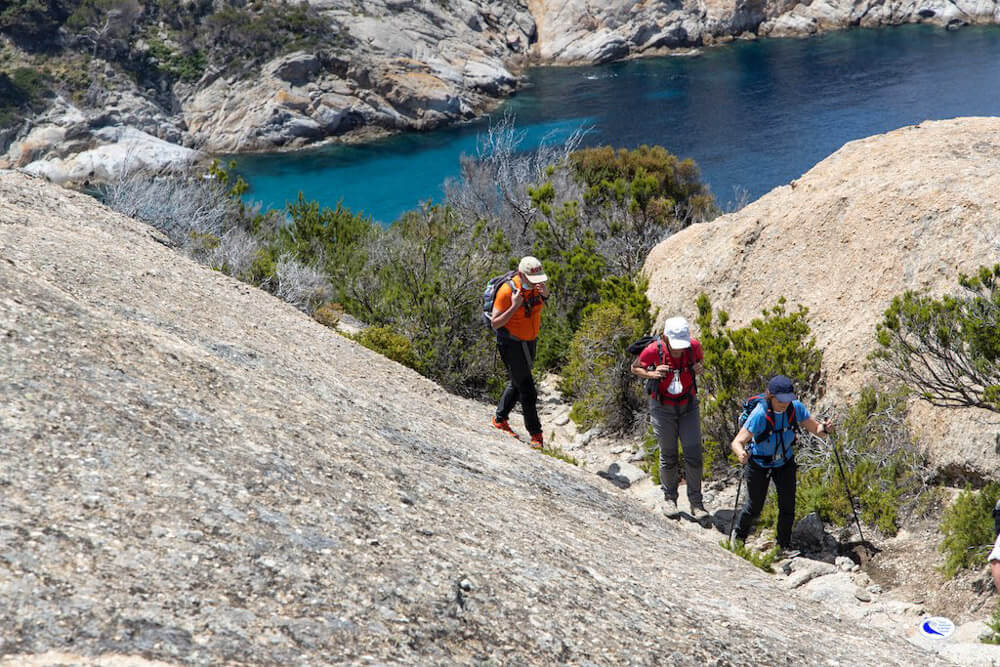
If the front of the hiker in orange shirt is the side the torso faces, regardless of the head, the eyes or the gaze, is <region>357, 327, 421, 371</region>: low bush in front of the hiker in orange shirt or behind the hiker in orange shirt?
behind

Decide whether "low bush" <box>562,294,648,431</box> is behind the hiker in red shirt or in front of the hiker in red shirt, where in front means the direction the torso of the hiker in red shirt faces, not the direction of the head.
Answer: behind

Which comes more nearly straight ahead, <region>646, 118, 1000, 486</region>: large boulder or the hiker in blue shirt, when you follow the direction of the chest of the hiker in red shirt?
the hiker in blue shirt

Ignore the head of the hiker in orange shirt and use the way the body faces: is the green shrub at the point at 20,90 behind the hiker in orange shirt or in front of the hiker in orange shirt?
behind

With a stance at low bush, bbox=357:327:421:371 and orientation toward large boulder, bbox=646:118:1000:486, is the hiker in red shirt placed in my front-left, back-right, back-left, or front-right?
front-right

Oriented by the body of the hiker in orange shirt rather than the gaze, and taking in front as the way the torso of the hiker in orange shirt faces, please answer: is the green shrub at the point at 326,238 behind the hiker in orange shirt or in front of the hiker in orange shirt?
behind

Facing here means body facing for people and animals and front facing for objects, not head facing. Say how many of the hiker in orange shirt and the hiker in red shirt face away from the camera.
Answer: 0

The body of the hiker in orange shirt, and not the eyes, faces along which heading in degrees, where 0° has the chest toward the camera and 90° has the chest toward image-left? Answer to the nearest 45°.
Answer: approximately 315°

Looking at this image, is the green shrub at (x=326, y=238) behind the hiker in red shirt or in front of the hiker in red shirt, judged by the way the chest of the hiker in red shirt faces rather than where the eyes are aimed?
behind

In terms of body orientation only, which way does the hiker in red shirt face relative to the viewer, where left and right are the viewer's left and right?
facing the viewer
